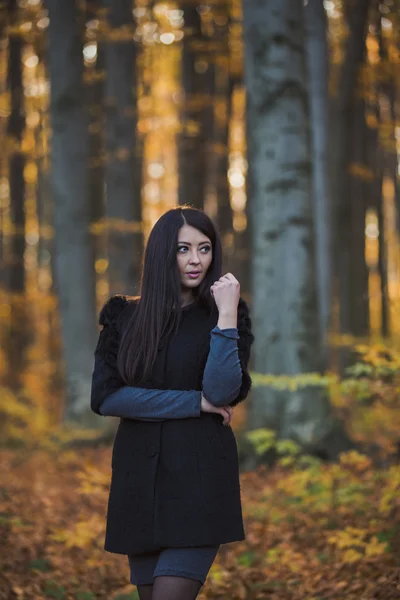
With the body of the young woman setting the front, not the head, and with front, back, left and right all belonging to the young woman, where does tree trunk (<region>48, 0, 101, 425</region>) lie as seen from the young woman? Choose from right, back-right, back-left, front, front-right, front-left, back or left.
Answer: back

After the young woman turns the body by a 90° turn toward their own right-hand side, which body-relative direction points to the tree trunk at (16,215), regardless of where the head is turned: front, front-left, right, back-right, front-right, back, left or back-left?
right

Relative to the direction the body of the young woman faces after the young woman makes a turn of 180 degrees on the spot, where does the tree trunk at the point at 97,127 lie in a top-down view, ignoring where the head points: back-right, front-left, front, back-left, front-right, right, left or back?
front

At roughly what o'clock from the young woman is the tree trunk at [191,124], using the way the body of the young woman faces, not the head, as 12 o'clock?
The tree trunk is roughly at 6 o'clock from the young woman.

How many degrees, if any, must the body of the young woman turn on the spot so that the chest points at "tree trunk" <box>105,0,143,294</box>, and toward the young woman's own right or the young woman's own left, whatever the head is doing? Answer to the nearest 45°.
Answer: approximately 180°

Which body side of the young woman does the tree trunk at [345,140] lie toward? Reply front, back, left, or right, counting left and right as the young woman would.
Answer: back

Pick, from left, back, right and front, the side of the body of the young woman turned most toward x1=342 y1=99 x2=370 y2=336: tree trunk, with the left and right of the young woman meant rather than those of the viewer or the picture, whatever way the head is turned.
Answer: back

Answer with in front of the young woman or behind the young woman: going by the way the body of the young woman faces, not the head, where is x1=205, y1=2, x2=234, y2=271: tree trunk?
behind

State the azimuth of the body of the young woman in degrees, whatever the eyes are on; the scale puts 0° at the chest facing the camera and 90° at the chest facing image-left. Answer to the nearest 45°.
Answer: approximately 0°

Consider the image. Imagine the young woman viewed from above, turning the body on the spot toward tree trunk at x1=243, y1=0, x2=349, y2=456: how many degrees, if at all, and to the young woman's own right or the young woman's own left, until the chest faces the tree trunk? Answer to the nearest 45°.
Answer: approximately 180°
